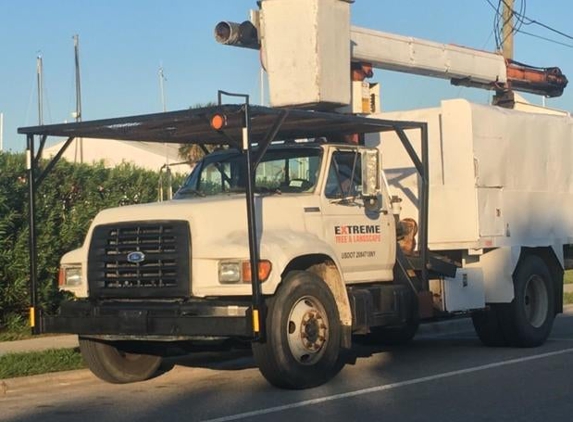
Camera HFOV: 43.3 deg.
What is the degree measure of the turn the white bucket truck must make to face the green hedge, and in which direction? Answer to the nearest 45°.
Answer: approximately 90° to its right

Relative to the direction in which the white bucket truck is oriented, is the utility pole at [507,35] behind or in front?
behind

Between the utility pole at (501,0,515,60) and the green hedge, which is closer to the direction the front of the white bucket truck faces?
the green hedge

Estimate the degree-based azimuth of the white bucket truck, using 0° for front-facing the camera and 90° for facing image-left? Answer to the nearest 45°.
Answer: approximately 45°
